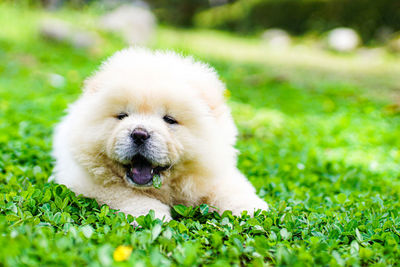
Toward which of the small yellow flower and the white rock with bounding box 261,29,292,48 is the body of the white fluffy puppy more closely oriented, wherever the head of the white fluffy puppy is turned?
the small yellow flower

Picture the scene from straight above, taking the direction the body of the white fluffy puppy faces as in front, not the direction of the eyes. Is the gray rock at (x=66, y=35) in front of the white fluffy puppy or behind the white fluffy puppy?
behind

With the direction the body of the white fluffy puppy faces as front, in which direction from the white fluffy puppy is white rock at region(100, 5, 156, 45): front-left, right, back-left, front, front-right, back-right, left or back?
back

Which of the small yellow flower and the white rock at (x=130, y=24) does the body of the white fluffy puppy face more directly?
the small yellow flower

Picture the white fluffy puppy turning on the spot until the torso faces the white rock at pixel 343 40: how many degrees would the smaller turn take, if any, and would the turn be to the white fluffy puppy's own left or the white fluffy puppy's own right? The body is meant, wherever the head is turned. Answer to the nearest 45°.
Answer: approximately 135° to the white fluffy puppy's own left

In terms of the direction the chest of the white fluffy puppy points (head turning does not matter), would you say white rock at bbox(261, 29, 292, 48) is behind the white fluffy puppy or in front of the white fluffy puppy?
behind

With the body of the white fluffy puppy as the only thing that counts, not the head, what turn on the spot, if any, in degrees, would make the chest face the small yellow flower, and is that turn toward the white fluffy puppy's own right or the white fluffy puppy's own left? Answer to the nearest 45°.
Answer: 0° — it already faces it

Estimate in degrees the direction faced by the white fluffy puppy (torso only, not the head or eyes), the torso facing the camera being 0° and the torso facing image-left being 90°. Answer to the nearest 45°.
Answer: approximately 0°
